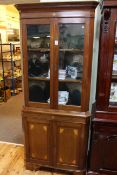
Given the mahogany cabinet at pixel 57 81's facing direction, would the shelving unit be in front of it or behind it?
behind

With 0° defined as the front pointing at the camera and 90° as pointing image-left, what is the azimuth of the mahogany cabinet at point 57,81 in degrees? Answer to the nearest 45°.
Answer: approximately 0°
